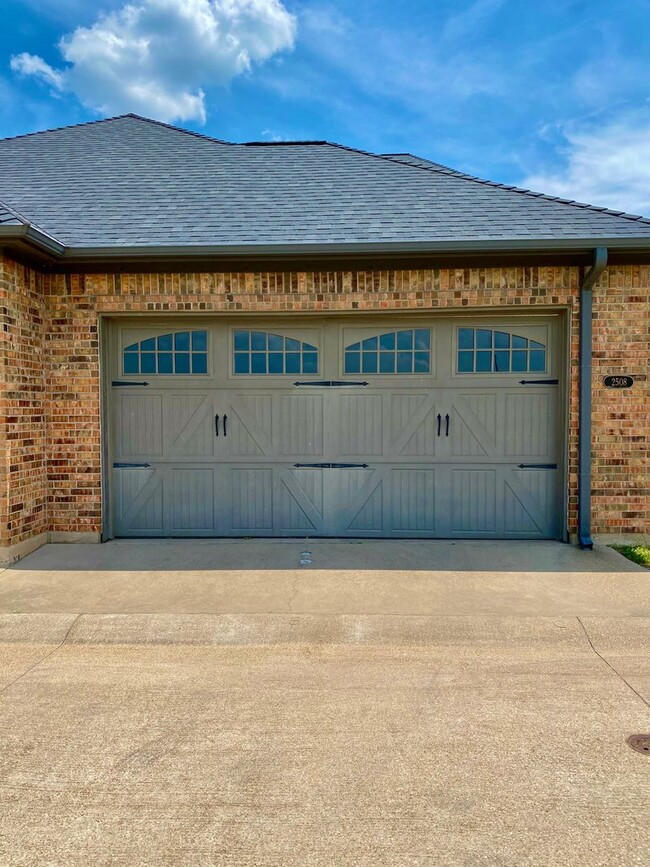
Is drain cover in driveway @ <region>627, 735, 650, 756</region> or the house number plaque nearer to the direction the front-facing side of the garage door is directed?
the drain cover in driveway

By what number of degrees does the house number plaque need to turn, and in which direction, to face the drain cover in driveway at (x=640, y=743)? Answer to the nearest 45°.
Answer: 0° — it already faces it

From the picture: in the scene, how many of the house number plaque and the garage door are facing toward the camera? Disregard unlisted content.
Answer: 2

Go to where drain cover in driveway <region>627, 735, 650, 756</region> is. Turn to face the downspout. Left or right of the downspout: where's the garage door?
left

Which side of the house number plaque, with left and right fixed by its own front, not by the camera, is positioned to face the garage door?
right

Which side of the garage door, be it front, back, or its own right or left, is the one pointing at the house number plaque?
left

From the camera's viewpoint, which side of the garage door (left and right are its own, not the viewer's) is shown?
front

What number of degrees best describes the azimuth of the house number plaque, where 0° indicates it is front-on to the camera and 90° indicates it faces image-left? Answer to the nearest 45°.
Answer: approximately 0°
